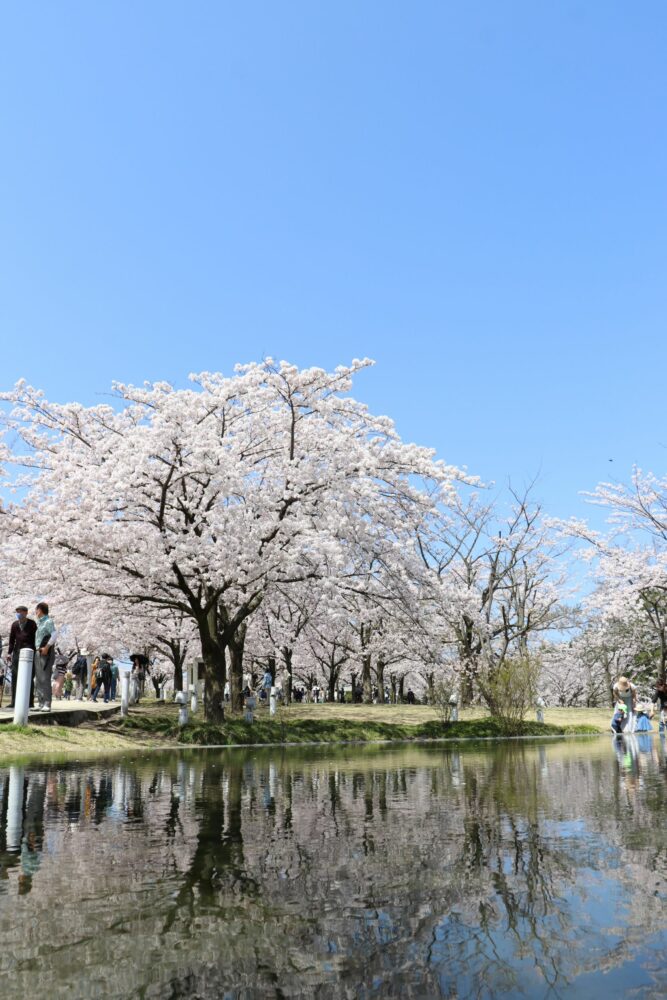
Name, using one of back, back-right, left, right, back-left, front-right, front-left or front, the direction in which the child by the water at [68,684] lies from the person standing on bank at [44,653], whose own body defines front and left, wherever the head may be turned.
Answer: back-right

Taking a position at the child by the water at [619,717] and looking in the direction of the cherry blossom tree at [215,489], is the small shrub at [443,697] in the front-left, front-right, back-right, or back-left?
front-right

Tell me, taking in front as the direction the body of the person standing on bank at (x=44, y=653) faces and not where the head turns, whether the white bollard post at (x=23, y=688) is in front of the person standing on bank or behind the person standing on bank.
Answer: in front

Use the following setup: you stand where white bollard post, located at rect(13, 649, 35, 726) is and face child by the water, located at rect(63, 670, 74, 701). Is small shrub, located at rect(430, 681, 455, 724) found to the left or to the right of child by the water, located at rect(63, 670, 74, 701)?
right
